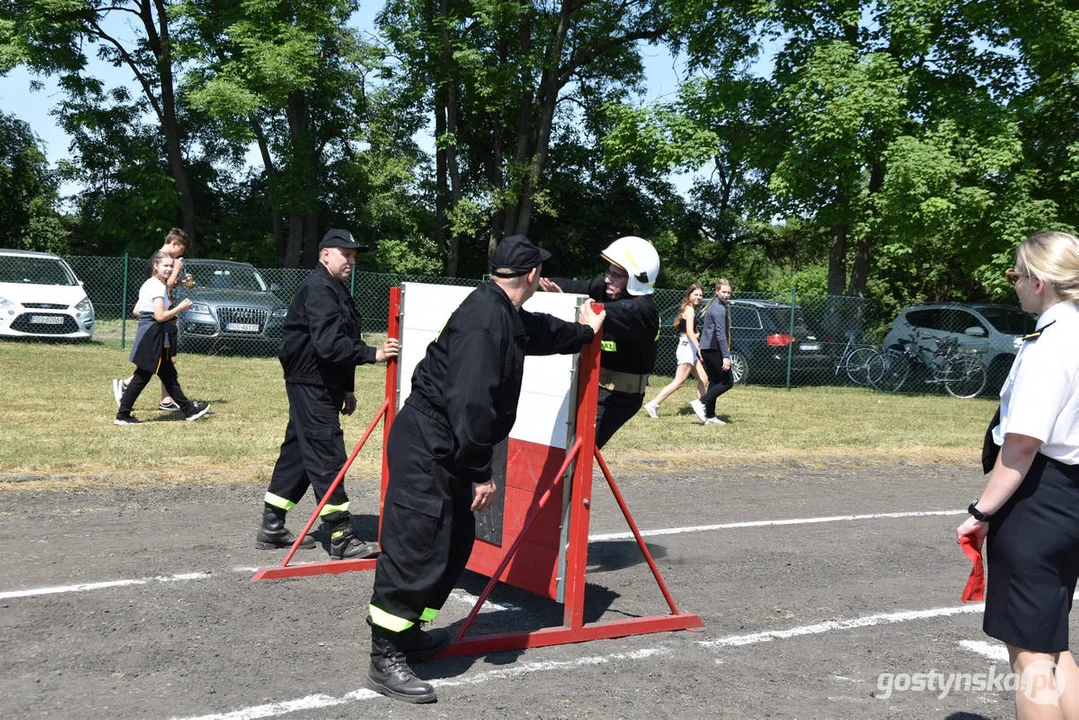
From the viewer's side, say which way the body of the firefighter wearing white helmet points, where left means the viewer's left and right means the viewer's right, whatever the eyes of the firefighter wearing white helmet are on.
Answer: facing the viewer and to the left of the viewer

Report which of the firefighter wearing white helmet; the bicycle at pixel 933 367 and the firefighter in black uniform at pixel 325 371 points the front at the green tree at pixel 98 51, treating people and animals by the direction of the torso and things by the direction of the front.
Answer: the bicycle

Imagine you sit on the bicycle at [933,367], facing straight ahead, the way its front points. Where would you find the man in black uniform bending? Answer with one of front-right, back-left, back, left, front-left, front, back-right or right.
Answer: left

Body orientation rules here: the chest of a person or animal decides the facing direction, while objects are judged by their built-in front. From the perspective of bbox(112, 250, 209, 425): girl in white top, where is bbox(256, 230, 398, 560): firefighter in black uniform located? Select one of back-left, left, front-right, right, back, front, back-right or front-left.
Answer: right

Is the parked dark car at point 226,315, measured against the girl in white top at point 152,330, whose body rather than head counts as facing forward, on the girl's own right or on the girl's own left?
on the girl's own left

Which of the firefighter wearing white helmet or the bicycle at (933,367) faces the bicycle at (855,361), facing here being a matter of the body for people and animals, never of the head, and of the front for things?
the bicycle at (933,367)

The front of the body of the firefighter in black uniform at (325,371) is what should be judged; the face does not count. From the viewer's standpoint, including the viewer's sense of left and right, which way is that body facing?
facing to the right of the viewer

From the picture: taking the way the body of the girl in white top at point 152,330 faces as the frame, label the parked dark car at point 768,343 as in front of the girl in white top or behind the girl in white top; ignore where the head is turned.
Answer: in front

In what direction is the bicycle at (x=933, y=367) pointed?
to the viewer's left

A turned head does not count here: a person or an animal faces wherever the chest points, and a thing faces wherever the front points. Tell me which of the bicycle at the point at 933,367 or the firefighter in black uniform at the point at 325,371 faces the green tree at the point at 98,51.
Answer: the bicycle
